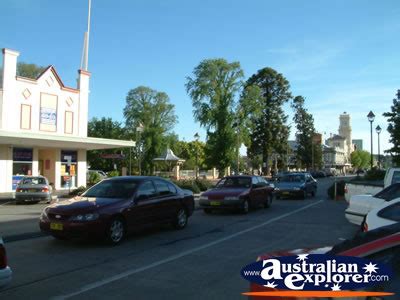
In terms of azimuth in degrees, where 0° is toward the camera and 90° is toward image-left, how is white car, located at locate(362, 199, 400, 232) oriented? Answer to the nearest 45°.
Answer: approximately 270°

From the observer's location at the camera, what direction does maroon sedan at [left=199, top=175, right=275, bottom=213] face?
facing the viewer and to the left of the viewer

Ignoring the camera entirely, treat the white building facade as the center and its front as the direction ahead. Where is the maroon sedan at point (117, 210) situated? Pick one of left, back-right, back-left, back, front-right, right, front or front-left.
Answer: front-right

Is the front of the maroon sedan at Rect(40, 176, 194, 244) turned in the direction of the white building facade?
no

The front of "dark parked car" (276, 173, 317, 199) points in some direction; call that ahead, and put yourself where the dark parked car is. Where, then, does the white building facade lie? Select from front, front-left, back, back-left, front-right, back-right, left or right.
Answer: front-right

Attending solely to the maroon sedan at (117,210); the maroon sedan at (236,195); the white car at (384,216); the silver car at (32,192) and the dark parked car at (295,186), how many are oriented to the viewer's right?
1

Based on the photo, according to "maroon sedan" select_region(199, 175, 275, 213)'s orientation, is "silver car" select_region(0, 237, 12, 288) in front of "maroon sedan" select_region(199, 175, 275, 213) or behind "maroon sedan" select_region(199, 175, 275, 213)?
in front
